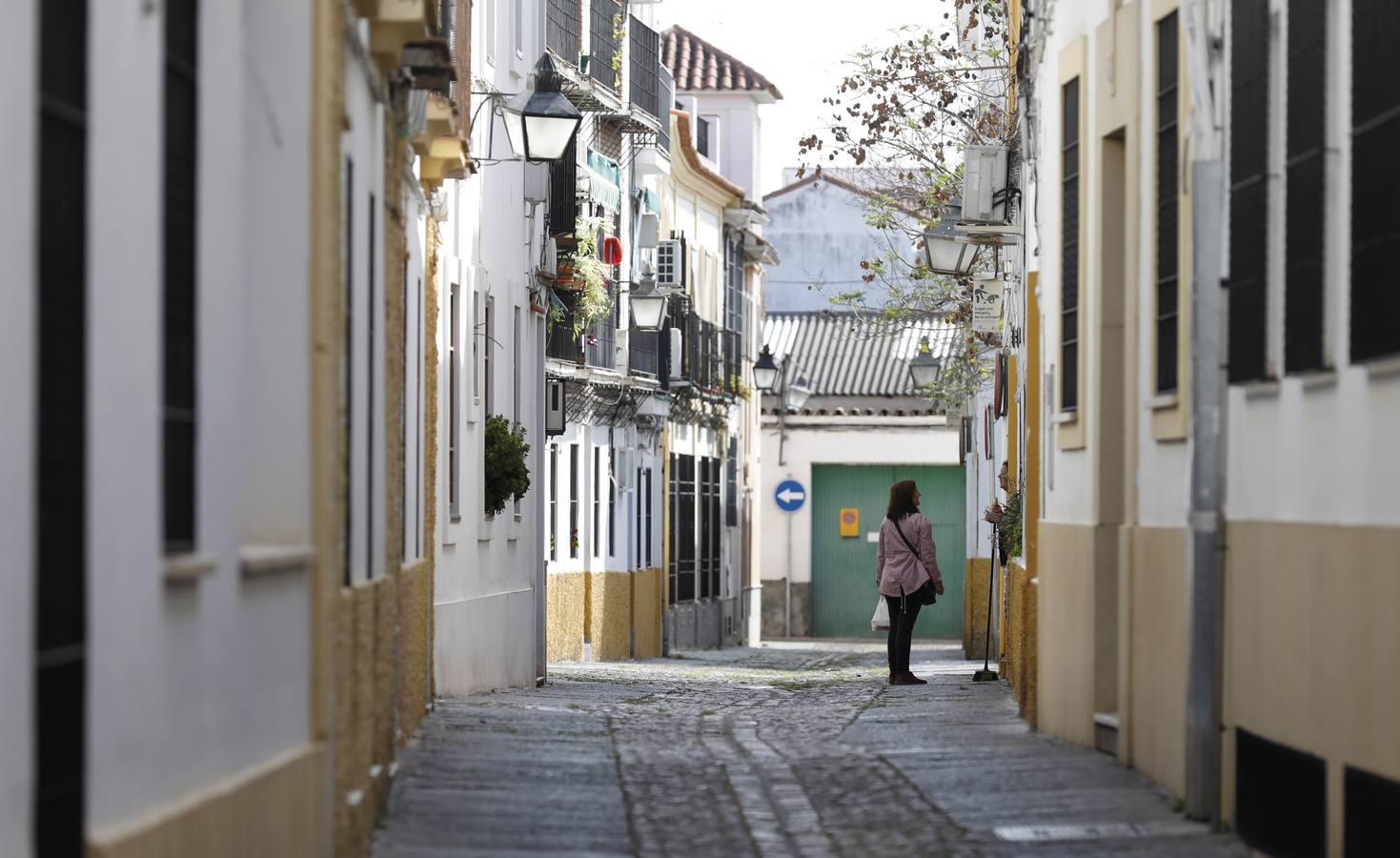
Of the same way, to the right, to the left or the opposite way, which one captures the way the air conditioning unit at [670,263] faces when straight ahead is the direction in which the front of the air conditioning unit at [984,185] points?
the opposite way

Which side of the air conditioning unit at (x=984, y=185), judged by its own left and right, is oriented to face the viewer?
left

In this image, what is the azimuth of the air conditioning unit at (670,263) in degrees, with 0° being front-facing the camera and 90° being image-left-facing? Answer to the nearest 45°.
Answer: approximately 270°

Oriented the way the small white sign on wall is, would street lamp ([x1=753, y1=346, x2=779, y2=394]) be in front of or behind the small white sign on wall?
behind

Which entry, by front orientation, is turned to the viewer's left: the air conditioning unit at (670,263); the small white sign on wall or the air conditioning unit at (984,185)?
the air conditioning unit at (984,185)

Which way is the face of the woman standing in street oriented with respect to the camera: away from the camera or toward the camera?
away from the camera

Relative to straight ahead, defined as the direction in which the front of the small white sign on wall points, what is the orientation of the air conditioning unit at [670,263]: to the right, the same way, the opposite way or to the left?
to the left
